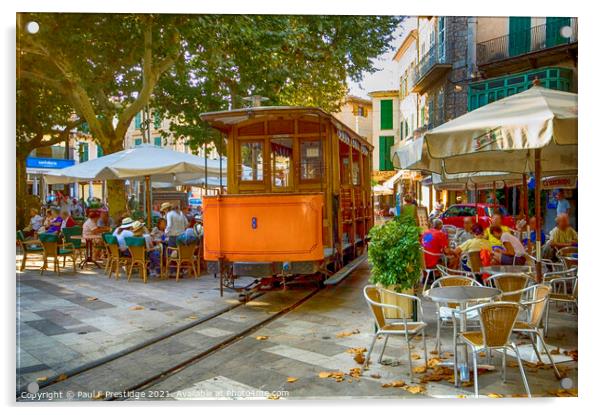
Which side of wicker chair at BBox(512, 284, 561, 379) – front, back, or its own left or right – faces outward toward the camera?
left

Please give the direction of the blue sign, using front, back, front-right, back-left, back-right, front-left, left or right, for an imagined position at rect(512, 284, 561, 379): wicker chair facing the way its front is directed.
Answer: front

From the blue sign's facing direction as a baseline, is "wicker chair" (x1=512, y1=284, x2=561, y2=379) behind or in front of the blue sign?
in front

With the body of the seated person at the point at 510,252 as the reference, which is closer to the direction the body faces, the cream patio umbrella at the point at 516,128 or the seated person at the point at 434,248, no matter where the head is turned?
the seated person

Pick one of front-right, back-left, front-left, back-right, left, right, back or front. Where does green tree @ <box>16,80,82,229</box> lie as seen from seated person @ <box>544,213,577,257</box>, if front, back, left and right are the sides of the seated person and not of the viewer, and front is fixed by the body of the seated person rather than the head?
front-right

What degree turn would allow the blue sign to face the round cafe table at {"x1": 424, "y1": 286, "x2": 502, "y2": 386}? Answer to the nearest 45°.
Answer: approximately 45° to its left

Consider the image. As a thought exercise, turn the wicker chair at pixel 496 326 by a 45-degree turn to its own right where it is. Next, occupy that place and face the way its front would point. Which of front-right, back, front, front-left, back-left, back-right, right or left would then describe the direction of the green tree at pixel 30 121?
left

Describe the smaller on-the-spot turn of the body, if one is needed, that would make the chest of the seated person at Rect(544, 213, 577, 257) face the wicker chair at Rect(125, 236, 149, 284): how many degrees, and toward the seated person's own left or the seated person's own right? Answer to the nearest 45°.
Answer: approximately 90° to the seated person's own right

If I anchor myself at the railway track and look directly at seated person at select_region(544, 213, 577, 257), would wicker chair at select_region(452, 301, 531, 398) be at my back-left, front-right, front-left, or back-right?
front-right
